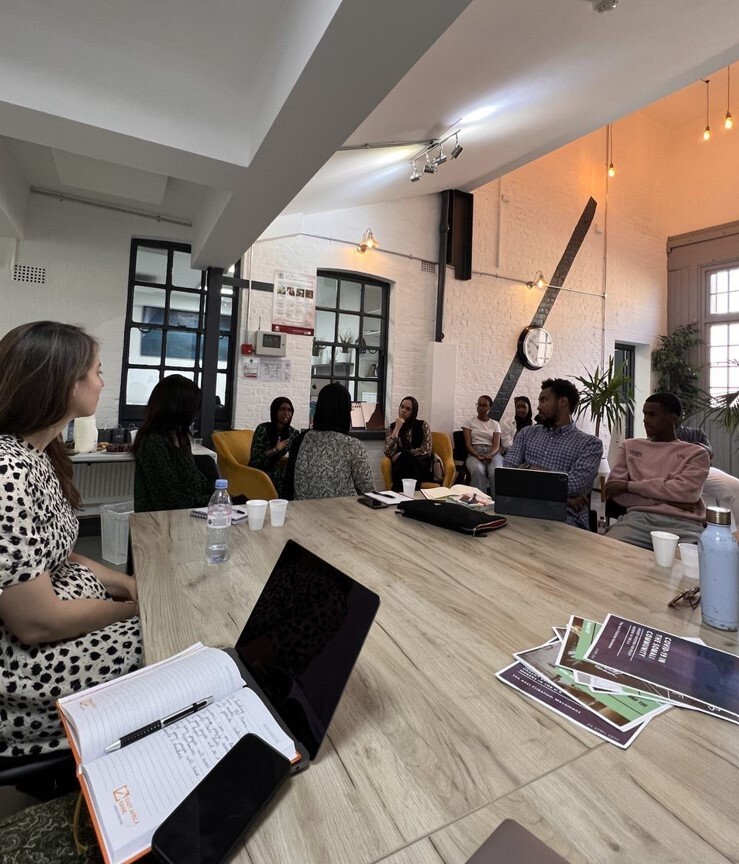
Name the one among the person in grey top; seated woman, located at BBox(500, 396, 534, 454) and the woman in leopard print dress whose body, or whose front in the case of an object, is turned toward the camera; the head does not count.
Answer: the seated woman

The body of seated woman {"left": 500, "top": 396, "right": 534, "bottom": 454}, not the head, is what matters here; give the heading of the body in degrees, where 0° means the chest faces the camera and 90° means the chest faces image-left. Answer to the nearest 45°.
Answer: approximately 0°

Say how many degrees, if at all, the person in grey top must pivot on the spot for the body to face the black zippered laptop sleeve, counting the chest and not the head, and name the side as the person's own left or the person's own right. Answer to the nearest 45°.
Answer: approximately 135° to the person's own right

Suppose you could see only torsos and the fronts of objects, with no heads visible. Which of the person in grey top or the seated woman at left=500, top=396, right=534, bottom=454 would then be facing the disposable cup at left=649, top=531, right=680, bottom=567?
the seated woman

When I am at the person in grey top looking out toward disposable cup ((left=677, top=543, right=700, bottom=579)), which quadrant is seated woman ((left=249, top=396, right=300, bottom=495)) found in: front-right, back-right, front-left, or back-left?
back-left

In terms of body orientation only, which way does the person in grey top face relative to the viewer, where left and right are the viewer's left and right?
facing away from the viewer

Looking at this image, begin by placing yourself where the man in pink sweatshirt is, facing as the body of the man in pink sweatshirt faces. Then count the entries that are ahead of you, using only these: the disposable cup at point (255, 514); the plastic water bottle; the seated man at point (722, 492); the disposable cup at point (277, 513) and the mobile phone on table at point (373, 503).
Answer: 4

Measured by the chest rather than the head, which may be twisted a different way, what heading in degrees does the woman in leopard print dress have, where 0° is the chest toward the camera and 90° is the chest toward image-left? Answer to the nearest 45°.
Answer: approximately 270°
